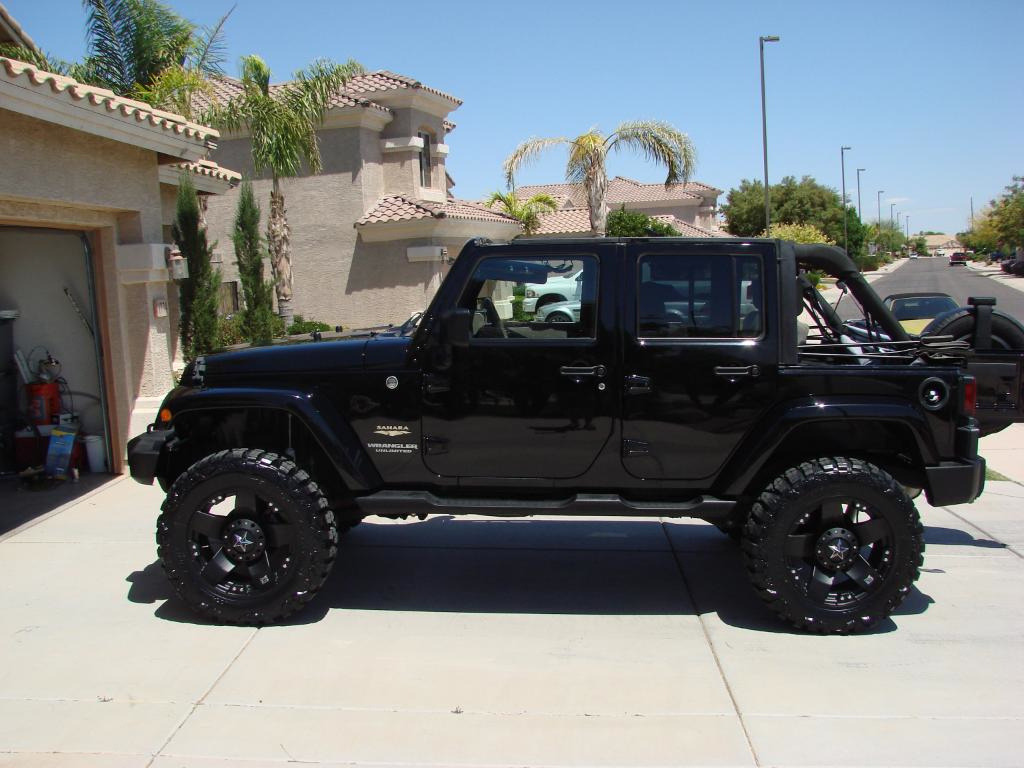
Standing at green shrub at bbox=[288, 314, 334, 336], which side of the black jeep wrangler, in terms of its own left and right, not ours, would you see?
right

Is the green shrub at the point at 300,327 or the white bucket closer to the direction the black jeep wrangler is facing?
the white bucket

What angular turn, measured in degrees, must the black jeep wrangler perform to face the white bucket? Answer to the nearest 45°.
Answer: approximately 45° to its right

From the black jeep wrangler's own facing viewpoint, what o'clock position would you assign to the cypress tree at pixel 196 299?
The cypress tree is roughly at 2 o'clock from the black jeep wrangler.

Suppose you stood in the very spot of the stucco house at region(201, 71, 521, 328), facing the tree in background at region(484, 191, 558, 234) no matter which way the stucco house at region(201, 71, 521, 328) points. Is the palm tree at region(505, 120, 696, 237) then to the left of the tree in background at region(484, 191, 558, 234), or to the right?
right

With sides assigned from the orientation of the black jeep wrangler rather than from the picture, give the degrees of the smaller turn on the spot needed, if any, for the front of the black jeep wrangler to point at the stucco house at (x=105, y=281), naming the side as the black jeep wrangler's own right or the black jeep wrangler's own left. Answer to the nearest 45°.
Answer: approximately 45° to the black jeep wrangler's own right

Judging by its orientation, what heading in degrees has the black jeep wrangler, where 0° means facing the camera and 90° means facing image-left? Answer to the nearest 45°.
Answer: approximately 90°

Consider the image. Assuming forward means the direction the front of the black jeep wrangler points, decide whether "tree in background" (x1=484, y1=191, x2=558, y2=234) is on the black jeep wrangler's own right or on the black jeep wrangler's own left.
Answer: on the black jeep wrangler's own right

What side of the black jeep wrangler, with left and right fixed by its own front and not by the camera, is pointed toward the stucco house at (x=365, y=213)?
right
